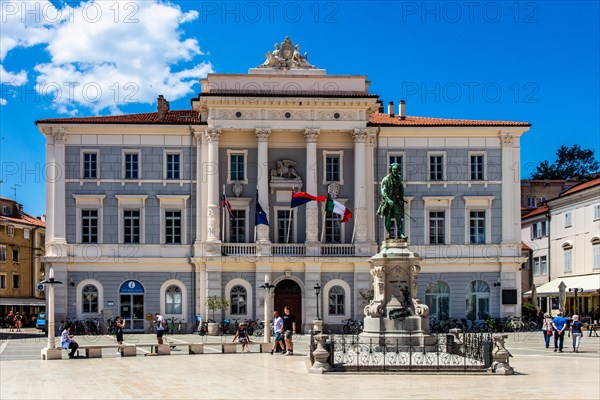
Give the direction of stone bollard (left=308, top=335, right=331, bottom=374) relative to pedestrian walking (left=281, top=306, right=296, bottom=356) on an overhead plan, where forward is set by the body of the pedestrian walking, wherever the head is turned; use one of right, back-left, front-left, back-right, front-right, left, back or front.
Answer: front-left

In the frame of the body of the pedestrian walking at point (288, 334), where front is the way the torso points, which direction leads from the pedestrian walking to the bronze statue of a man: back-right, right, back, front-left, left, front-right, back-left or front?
left

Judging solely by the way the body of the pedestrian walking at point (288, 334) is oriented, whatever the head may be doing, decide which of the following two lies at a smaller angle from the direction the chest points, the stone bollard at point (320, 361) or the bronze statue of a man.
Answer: the stone bollard
